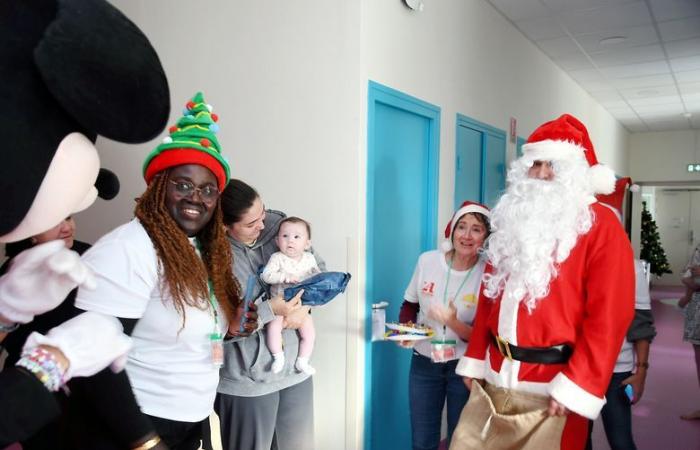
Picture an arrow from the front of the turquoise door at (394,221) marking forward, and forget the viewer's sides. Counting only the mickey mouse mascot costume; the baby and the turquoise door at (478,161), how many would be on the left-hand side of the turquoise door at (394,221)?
1

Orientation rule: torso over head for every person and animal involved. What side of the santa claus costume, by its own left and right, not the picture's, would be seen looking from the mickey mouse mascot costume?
front

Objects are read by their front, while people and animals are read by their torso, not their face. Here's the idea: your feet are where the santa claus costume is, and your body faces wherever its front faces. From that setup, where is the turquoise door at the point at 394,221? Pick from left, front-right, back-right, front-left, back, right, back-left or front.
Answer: right

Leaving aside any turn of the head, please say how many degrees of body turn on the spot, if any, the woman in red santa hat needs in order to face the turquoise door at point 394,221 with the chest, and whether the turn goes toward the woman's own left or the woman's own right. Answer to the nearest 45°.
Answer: approximately 135° to the woman's own right

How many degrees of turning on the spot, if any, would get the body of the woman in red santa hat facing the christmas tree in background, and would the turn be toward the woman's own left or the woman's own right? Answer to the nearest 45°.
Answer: approximately 135° to the woman's own left

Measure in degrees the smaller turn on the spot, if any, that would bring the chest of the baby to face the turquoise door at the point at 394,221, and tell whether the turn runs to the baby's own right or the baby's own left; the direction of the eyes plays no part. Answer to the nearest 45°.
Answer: approximately 135° to the baby's own left

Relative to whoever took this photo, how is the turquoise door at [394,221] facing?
facing the viewer and to the right of the viewer

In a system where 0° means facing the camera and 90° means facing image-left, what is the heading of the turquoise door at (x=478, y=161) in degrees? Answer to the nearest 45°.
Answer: approximately 315°

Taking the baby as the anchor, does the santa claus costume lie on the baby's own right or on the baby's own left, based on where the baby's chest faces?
on the baby's own left

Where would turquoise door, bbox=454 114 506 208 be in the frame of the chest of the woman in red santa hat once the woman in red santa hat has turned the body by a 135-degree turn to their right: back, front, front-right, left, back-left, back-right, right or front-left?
front-right

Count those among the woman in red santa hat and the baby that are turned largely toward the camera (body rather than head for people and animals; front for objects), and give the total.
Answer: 2

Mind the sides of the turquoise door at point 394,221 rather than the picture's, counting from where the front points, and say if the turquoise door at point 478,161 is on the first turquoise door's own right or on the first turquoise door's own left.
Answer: on the first turquoise door's own left

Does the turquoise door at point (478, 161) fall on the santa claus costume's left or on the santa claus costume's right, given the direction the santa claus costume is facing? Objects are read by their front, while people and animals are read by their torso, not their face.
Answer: on its right

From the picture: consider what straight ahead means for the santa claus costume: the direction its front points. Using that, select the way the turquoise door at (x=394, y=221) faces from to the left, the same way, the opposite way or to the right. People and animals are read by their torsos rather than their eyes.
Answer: to the left

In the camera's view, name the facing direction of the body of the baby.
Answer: toward the camera

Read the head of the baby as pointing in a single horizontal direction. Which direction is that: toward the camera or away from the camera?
toward the camera
